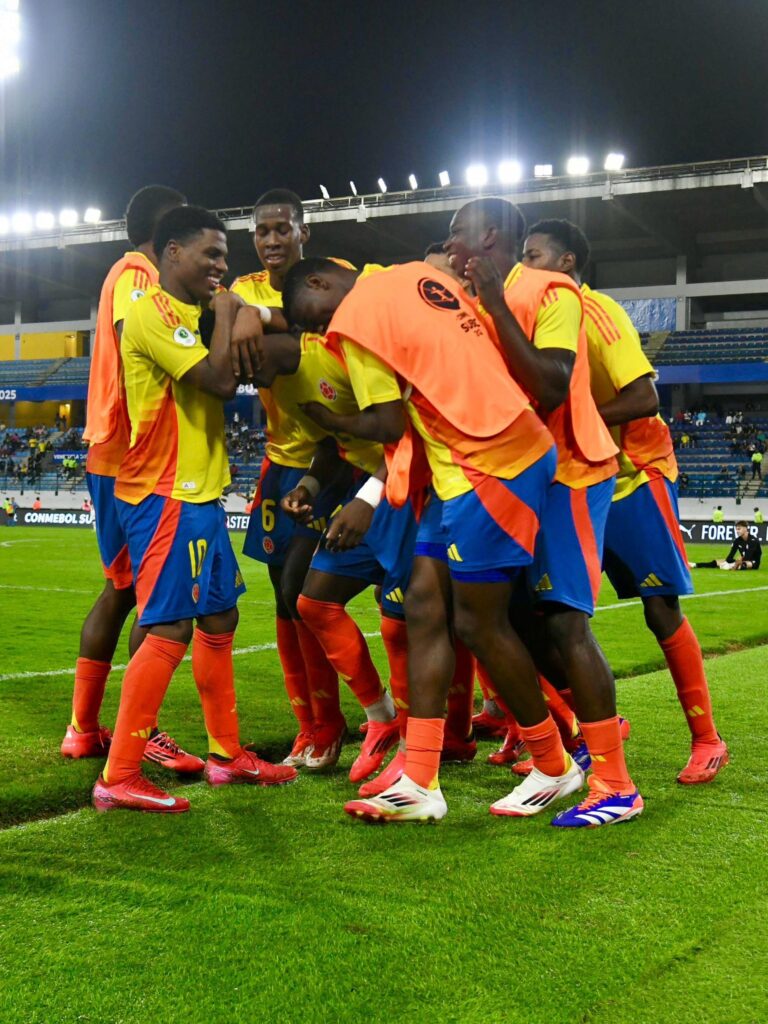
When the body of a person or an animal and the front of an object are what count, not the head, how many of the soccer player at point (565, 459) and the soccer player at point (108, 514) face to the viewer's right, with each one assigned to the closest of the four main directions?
1

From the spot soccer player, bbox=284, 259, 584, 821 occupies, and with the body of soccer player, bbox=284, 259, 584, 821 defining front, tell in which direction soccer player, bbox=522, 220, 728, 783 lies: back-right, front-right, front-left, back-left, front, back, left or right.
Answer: back-right

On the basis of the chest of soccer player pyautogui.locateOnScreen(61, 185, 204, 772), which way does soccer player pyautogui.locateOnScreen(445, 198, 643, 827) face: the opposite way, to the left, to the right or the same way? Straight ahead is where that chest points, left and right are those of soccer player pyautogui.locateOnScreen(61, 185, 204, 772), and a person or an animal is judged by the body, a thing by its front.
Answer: the opposite way

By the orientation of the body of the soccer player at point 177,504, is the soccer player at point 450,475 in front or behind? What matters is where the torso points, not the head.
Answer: in front

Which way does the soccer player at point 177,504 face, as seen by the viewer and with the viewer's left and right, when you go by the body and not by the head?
facing the viewer and to the right of the viewer

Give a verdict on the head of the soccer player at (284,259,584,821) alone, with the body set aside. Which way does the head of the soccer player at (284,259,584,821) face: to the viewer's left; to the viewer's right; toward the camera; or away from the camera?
to the viewer's left

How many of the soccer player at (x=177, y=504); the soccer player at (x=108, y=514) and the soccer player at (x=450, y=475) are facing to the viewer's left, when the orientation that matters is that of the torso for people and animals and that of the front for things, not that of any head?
1

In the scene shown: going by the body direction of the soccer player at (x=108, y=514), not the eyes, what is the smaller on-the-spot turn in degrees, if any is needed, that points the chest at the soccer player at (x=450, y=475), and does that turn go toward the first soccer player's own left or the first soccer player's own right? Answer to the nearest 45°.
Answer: approximately 45° to the first soccer player's own right

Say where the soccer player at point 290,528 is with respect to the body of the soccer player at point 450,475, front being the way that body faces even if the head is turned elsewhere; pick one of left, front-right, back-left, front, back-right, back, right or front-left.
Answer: front-right

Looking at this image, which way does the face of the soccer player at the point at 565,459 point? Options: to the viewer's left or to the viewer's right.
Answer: to the viewer's left

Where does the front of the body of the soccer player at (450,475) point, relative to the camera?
to the viewer's left

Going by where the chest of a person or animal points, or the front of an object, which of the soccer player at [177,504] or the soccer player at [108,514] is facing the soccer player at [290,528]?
the soccer player at [108,514]

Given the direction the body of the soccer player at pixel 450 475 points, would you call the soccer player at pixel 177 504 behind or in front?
in front

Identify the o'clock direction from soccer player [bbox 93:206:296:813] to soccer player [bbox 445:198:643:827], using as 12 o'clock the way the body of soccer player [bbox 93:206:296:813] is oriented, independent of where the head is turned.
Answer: soccer player [bbox 445:198:643:827] is roughly at 11 o'clock from soccer player [bbox 93:206:296:813].

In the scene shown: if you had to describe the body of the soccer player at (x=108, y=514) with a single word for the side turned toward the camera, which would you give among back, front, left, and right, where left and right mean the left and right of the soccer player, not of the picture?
right
